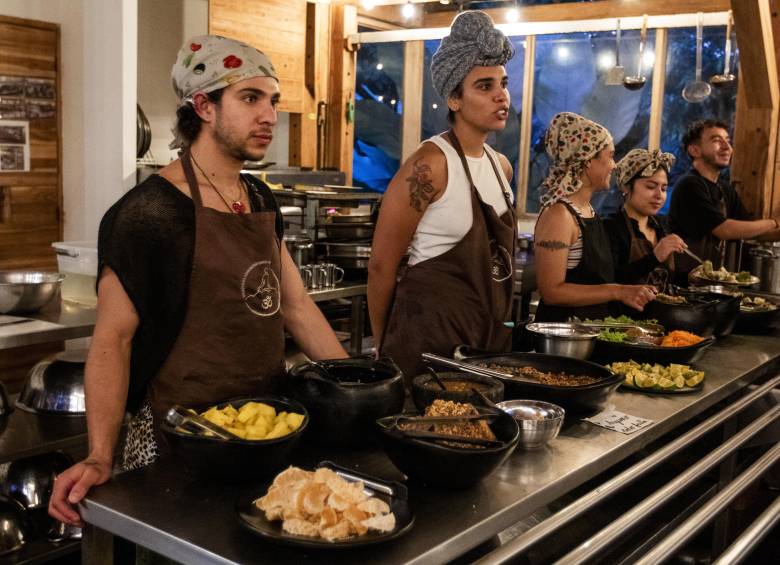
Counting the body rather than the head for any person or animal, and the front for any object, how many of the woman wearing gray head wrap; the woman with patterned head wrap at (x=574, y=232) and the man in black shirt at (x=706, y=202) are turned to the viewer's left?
0

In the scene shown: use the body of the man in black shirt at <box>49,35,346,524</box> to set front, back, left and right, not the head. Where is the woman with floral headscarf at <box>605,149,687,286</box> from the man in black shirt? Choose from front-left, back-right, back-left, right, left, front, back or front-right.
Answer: left

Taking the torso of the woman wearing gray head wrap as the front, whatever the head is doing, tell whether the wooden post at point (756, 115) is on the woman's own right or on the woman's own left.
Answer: on the woman's own left

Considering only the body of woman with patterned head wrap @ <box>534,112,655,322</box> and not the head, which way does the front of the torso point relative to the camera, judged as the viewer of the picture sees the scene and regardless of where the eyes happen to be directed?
to the viewer's right

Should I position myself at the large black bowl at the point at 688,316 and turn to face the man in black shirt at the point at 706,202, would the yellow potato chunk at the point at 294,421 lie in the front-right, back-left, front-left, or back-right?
back-left

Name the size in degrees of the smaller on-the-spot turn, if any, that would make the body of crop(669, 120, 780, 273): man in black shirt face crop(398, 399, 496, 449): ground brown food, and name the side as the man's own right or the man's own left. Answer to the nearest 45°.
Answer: approximately 45° to the man's own right

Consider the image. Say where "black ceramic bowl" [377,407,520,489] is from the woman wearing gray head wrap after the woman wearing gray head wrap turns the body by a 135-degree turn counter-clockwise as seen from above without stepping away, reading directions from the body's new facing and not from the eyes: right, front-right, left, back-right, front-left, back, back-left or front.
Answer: back

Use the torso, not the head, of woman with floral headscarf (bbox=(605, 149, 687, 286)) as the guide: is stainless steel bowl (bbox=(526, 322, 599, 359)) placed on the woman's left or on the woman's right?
on the woman's right

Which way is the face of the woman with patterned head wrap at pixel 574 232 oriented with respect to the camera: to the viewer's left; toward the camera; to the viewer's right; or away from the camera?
to the viewer's right

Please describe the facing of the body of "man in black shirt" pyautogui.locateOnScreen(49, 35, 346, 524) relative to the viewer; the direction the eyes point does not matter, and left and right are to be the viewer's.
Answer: facing the viewer and to the right of the viewer

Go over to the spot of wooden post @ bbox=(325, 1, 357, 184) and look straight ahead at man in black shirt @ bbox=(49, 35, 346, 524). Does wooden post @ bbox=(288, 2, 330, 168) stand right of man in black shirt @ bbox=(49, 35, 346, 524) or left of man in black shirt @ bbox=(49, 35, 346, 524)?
right

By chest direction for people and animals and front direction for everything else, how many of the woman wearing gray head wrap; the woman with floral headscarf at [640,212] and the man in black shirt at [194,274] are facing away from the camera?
0
